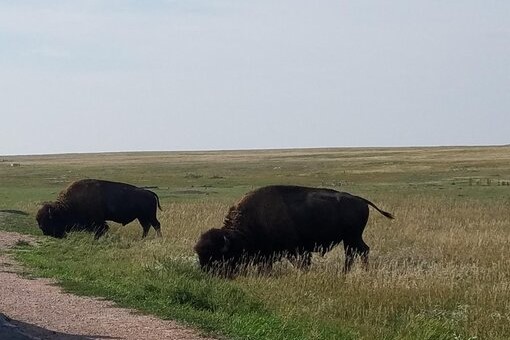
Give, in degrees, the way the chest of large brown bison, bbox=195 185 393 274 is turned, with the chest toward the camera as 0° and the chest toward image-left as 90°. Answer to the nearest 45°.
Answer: approximately 90°

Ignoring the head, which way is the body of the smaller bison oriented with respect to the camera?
to the viewer's left

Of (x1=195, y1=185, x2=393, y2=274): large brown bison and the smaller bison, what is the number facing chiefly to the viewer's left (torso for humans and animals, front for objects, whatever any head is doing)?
2

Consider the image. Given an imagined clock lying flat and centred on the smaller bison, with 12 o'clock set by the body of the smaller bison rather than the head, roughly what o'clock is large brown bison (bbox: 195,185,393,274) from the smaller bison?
The large brown bison is roughly at 8 o'clock from the smaller bison.

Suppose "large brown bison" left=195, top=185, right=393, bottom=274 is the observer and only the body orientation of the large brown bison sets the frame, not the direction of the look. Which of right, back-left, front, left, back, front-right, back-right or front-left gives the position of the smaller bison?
front-right
